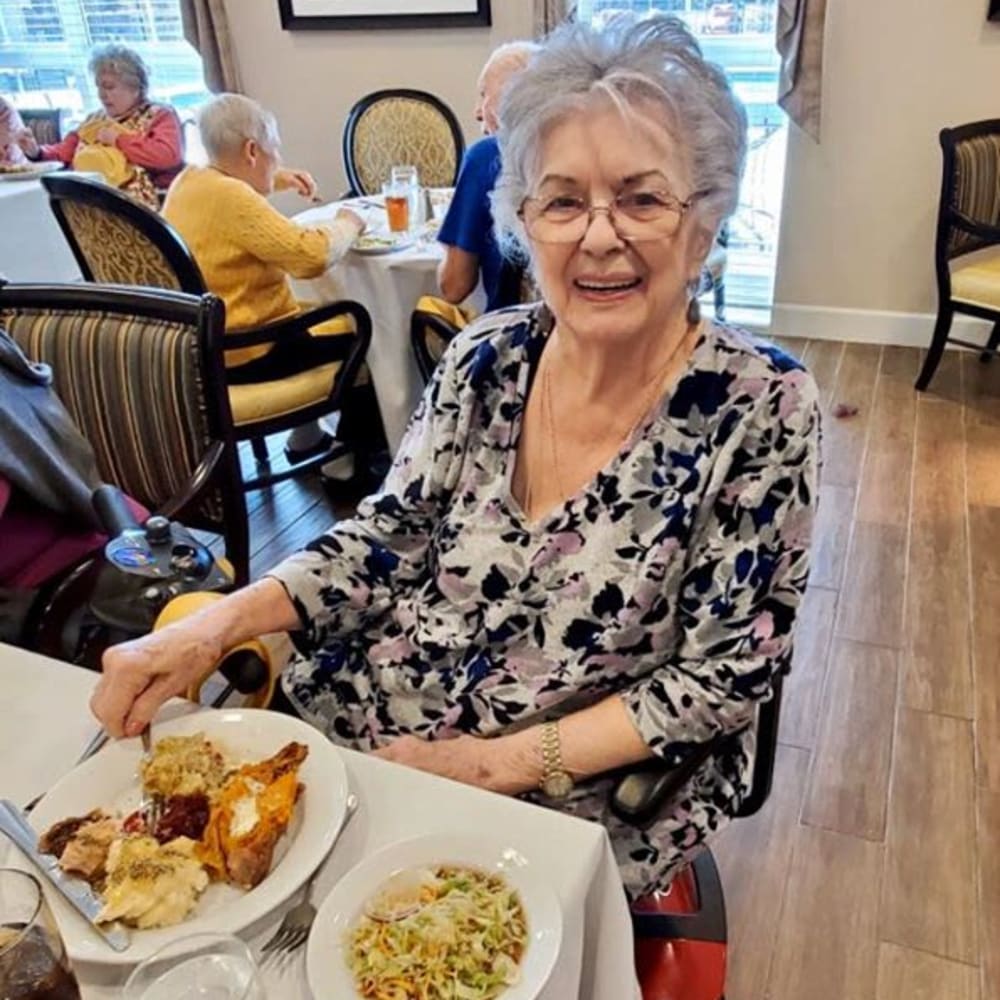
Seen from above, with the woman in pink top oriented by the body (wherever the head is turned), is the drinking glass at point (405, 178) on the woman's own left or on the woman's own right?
on the woman's own left

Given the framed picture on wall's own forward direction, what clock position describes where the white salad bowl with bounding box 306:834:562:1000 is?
The white salad bowl is roughly at 12 o'clock from the framed picture on wall.

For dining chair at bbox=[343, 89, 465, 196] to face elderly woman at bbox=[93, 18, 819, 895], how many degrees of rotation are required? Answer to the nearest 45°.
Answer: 0° — it already faces them

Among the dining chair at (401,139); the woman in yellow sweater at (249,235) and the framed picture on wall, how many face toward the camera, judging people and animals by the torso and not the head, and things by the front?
2

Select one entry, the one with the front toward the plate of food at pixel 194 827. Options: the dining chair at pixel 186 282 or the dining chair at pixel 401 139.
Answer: the dining chair at pixel 401 139

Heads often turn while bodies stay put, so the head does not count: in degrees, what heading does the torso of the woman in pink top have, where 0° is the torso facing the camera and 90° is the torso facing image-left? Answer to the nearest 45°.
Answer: approximately 45°

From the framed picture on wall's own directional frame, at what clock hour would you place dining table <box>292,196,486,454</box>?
The dining table is roughly at 12 o'clock from the framed picture on wall.

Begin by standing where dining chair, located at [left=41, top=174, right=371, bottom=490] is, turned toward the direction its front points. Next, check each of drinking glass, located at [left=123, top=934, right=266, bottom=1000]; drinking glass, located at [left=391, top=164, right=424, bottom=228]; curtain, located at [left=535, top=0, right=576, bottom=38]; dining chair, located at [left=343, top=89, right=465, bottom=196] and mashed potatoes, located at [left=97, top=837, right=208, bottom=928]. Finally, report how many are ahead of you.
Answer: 3

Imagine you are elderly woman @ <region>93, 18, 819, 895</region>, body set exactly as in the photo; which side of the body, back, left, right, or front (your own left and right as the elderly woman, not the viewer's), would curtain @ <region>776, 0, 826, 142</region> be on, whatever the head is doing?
back

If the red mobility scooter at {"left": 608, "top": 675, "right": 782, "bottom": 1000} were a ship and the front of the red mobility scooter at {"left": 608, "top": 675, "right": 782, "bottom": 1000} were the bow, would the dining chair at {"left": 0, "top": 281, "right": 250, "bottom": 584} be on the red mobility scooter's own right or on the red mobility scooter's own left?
on the red mobility scooter's own right

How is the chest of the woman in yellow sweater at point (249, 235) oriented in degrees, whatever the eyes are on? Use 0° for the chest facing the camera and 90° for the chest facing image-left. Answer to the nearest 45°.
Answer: approximately 225°
